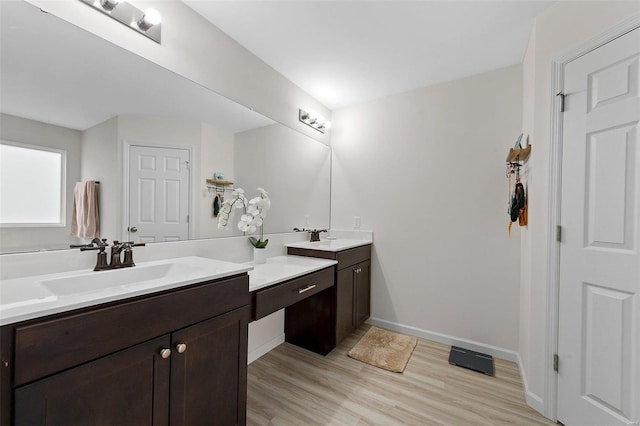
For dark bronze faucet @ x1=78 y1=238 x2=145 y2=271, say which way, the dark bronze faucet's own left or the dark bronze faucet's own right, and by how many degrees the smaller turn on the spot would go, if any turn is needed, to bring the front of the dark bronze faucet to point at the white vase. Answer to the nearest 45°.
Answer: approximately 45° to the dark bronze faucet's own left

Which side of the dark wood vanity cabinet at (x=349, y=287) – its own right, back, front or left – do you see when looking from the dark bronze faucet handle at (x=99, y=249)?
right

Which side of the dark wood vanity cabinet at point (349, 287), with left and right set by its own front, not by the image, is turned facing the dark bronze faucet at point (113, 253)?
right

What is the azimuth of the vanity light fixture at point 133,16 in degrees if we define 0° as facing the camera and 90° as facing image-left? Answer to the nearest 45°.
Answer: approximately 315°

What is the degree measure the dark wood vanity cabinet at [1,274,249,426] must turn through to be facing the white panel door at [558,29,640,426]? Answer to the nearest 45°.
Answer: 0° — it already faces it

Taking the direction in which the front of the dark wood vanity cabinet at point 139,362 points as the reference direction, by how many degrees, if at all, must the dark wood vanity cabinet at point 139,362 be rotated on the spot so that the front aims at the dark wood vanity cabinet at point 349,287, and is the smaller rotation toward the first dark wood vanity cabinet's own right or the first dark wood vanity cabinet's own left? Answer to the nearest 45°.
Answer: approximately 45° to the first dark wood vanity cabinet's own left

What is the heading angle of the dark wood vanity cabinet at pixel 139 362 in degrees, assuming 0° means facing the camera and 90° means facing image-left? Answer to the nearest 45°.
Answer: approximately 315°

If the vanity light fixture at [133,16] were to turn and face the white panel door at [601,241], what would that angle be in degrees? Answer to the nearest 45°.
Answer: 0° — it already faces it
